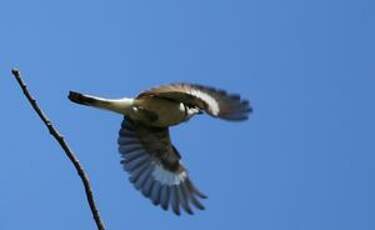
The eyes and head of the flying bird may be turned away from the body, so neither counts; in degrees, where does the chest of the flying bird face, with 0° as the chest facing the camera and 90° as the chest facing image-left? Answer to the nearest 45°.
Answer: approximately 270°

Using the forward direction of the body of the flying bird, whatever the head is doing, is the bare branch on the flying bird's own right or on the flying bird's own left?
on the flying bird's own right
